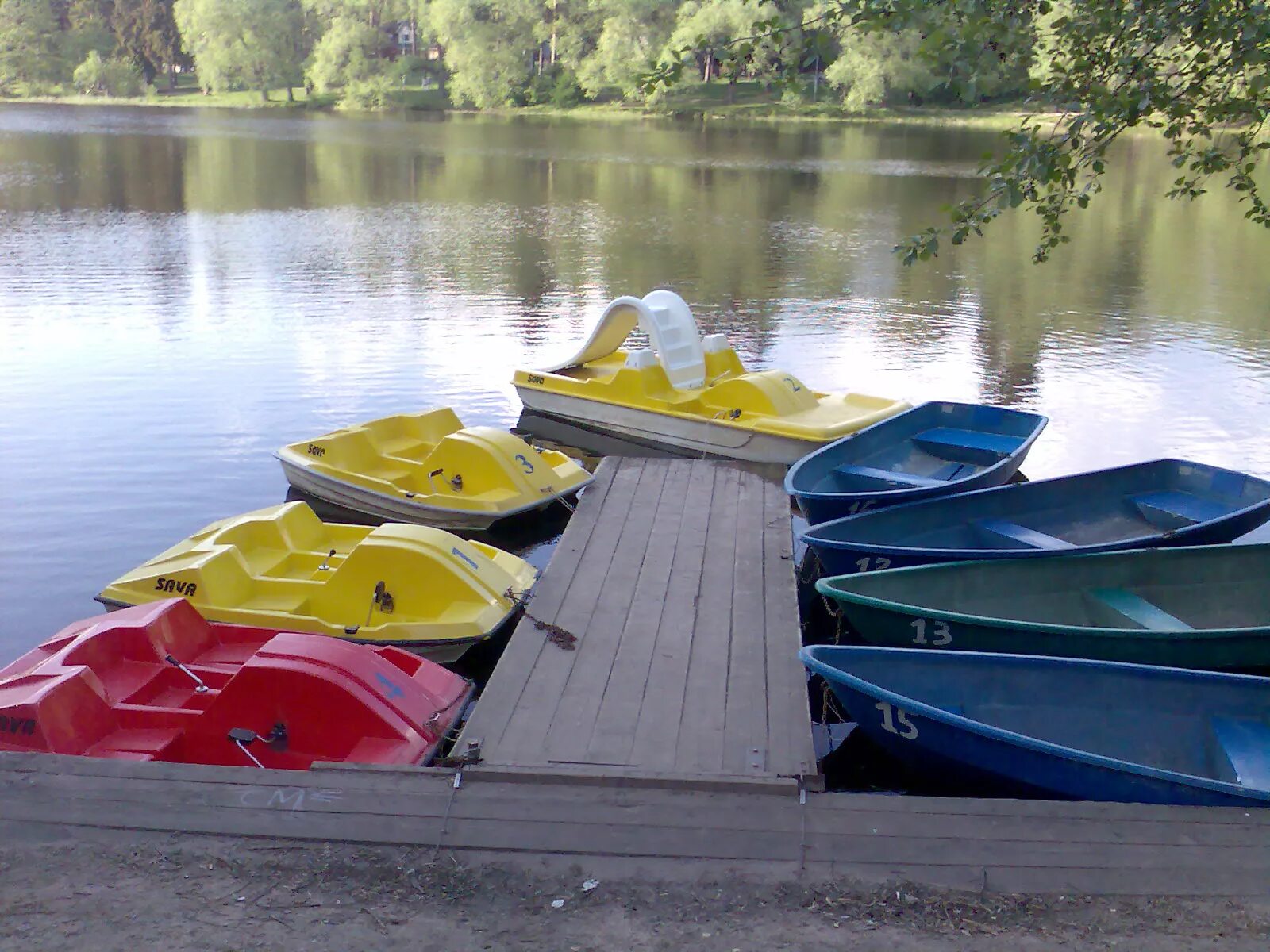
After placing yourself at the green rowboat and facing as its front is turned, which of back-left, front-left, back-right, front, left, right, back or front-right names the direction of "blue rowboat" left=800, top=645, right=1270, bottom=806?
left

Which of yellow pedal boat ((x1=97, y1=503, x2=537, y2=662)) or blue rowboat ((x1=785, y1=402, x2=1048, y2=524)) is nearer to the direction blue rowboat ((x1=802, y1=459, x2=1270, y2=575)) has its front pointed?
the yellow pedal boat

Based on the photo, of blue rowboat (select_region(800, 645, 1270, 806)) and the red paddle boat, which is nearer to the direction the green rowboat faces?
the red paddle boat

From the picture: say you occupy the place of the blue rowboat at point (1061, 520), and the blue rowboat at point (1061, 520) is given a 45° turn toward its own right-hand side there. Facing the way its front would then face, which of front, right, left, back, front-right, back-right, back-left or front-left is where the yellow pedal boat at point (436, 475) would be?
front

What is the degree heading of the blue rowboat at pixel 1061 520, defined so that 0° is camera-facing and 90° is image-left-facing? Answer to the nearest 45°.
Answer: approximately 45°

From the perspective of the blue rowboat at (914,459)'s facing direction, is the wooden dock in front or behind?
in front

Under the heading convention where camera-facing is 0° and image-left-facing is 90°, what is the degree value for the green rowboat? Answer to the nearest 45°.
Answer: approximately 90°

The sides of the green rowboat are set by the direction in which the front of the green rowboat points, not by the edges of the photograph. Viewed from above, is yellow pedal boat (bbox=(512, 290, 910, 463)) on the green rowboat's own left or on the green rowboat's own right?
on the green rowboat's own right

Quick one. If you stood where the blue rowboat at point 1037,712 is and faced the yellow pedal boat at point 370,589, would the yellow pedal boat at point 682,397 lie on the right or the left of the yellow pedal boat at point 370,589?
right

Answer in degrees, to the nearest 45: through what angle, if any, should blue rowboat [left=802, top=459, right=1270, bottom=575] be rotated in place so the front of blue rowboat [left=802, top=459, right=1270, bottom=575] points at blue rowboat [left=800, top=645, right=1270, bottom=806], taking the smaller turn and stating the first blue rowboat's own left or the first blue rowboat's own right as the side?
approximately 45° to the first blue rowboat's own left

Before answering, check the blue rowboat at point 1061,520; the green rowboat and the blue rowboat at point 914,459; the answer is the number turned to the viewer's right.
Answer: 0

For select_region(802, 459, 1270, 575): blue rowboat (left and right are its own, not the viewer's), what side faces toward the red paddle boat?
front
